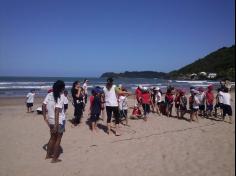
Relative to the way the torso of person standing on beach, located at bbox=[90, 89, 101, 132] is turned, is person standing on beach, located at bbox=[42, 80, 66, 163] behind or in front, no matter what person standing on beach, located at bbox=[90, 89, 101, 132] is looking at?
behind

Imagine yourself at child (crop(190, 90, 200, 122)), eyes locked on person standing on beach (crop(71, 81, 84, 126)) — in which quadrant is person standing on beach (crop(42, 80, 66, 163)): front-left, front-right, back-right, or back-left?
front-left

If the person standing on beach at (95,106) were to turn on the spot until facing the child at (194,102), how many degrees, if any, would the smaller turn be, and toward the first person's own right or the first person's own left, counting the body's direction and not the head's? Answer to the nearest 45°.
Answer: approximately 90° to the first person's own right

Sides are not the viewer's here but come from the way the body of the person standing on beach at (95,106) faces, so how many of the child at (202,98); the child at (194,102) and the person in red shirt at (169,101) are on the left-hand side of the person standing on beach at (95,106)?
0

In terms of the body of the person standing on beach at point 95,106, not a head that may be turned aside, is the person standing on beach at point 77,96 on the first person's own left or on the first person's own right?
on the first person's own left

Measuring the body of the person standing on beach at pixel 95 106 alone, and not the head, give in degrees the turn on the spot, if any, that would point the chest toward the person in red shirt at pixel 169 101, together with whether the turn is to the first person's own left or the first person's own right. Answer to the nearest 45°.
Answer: approximately 45° to the first person's own right

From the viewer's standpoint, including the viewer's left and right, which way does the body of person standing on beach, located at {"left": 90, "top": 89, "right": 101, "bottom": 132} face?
facing away from the viewer

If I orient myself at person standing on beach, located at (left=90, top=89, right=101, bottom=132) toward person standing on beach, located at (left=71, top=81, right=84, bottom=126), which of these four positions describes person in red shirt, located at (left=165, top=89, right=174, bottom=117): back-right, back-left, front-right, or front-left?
back-right

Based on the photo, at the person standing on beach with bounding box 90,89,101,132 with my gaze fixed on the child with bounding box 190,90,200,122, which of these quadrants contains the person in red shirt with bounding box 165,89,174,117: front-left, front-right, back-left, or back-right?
front-left
